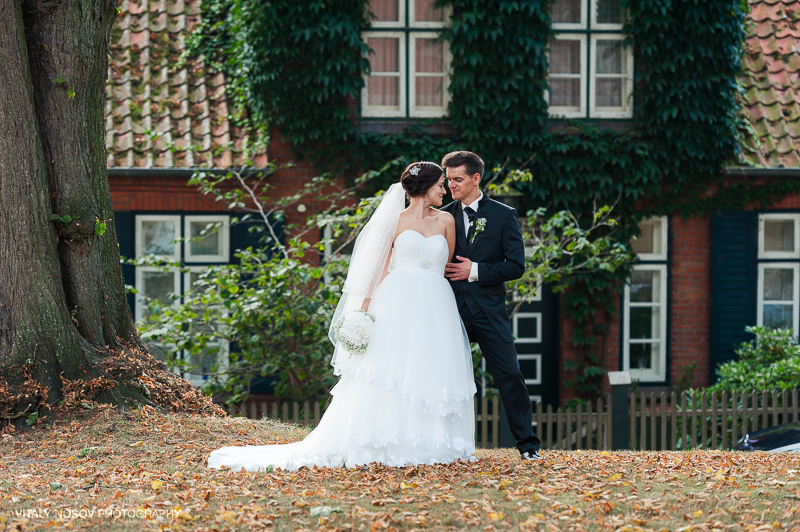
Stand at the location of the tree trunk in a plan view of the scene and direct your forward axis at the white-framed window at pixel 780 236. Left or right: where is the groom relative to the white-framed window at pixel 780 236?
right

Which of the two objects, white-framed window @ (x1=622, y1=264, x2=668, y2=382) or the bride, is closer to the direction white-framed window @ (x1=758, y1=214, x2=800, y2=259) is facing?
the bride

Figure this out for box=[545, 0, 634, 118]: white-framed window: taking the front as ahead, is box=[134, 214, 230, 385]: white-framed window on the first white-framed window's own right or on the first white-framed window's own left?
on the first white-framed window's own right

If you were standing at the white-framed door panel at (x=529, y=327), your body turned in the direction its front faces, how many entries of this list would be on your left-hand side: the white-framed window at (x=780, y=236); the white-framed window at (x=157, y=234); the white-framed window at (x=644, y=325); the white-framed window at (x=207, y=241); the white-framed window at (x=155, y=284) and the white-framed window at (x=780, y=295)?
3

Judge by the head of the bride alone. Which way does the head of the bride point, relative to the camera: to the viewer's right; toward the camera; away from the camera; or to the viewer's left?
to the viewer's right

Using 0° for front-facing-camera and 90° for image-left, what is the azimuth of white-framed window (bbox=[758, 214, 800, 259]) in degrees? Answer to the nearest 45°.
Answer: approximately 0°

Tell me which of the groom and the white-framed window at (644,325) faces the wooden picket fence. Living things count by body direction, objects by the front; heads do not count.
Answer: the white-framed window

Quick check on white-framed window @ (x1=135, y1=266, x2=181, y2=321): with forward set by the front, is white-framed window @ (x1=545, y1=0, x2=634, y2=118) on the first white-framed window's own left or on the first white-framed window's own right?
on the first white-framed window's own left

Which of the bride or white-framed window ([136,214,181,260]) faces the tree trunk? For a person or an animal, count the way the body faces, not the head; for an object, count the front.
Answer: the white-framed window

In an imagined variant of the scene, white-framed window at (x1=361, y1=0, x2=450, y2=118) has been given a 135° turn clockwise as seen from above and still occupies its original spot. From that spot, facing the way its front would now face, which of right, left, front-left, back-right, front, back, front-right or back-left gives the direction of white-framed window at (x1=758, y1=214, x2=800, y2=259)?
back-right
